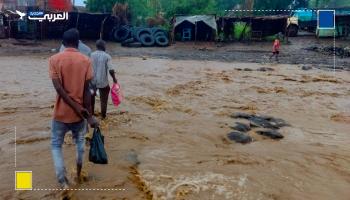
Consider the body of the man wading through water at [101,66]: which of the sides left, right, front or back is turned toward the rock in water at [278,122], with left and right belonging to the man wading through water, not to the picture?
right

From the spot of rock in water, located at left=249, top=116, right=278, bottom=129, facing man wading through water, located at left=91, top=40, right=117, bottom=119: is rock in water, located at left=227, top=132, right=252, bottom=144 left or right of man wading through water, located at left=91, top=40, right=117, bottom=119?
left

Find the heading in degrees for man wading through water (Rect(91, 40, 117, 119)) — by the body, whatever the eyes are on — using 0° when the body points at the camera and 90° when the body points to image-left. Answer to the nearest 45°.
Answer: approximately 180°

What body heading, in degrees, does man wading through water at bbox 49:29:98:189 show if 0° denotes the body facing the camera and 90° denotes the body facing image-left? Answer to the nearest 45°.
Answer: approximately 180°

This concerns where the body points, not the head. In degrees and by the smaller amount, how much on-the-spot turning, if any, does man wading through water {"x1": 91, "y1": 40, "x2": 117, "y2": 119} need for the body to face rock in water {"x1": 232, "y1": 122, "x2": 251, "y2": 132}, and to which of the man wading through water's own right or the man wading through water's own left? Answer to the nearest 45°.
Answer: approximately 90° to the man wading through water's own right

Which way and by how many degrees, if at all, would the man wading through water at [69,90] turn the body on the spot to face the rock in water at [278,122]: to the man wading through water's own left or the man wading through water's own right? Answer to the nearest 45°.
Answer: approximately 45° to the man wading through water's own right

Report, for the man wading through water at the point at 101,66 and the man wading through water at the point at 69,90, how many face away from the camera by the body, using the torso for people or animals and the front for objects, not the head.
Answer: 2

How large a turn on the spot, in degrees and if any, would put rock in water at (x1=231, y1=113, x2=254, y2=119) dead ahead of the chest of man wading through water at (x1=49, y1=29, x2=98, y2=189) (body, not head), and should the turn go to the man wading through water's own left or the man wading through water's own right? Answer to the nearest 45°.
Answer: approximately 45° to the man wading through water's own right

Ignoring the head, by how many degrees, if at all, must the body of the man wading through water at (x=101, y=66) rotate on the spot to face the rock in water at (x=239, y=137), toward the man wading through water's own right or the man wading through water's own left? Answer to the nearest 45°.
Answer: approximately 90° to the man wading through water's own right
